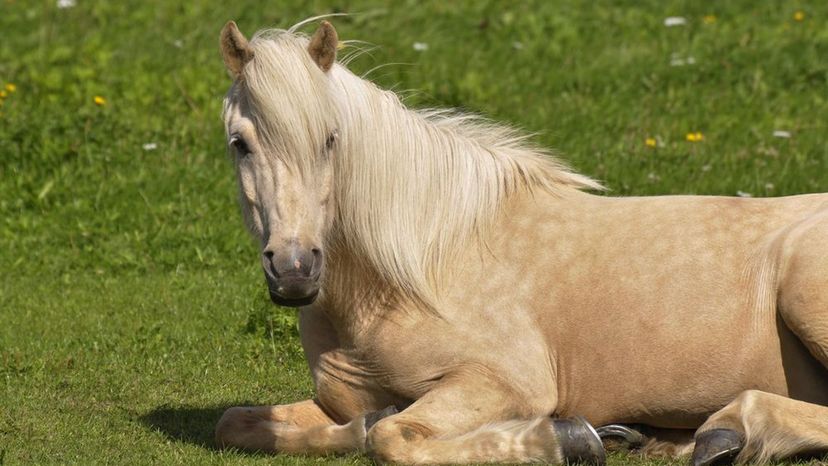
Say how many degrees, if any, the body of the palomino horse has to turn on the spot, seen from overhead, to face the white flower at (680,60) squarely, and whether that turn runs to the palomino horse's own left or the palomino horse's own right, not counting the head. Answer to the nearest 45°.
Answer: approximately 90° to the palomino horse's own right

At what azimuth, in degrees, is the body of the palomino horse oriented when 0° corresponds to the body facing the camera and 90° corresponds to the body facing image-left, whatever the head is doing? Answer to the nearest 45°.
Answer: approximately 90°

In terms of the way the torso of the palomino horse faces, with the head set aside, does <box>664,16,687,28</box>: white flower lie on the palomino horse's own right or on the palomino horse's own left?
on the palomino horse's own right
